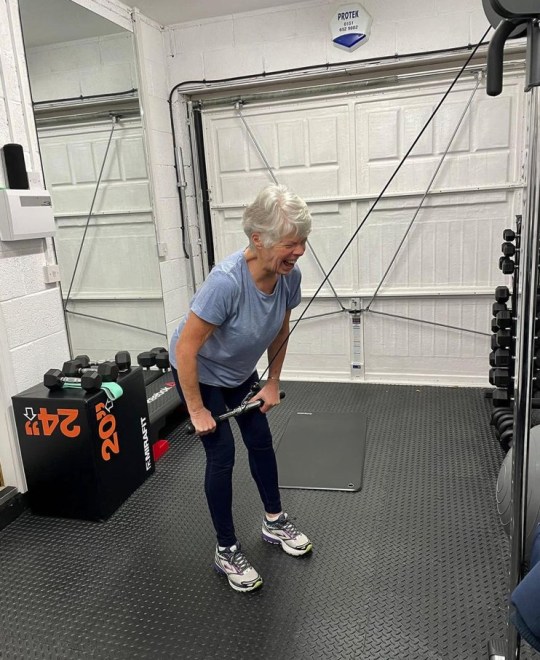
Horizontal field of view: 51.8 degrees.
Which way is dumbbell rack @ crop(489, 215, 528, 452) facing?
to the viewer's left

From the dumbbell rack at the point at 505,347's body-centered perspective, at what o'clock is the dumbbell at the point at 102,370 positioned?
The dumbbell is roughly at 11 o'clock from the dumbbell rack.

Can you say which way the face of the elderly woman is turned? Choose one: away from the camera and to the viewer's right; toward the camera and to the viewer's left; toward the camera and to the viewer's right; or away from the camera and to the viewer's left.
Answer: toward the camera and to the viewer's right

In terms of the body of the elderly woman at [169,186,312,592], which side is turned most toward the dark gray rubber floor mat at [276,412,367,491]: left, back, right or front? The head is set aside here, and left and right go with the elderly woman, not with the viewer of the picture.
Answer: left

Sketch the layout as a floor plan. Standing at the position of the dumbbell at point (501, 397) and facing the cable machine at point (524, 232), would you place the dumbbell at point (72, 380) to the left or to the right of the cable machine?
right

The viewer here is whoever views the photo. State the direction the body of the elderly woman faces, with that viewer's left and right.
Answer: facing the viewer and to the right of the viewer

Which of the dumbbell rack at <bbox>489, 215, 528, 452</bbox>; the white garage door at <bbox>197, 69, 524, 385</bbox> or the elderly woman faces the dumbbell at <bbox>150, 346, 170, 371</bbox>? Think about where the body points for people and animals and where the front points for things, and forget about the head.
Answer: the dumbbell rack

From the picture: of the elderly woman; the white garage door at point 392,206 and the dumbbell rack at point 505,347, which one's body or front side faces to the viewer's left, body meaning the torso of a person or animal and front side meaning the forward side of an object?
the dumbbell rack

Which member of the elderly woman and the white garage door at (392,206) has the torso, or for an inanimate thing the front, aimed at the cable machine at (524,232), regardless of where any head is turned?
the elderly woman

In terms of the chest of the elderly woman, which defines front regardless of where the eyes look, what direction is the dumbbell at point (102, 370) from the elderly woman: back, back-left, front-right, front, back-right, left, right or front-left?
back
